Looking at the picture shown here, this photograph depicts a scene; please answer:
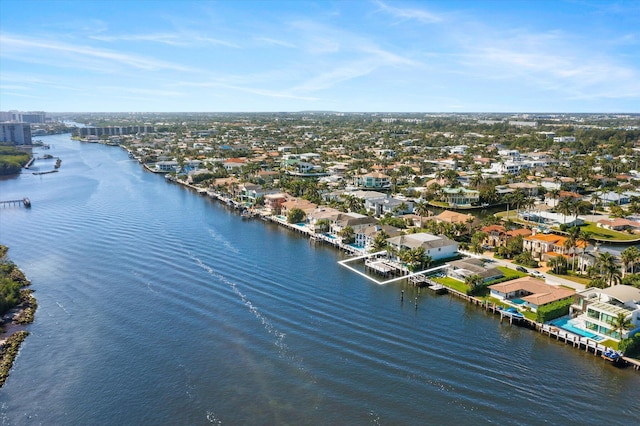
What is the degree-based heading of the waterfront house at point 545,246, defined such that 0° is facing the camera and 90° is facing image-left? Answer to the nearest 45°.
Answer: approximately 45°

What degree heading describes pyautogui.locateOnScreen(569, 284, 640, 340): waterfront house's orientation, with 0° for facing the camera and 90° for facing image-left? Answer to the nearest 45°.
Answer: approximately 45°

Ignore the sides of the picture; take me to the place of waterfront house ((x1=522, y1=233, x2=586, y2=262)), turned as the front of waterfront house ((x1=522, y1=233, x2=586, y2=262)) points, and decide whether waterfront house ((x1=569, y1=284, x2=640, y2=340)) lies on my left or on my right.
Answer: on my left

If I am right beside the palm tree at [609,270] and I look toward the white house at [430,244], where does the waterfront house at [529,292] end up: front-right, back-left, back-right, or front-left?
front-left

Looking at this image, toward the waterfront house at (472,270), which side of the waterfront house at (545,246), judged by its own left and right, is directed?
front

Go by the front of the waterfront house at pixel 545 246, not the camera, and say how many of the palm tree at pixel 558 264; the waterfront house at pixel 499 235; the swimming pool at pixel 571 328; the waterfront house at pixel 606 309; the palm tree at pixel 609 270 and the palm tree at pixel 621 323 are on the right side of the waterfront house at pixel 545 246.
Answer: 1

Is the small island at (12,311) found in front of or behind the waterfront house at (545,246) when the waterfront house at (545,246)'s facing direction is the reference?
in front

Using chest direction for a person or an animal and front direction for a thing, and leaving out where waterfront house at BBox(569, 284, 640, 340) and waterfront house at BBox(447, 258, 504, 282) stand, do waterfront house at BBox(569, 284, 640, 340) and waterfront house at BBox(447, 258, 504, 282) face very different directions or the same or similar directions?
same or similar directions
